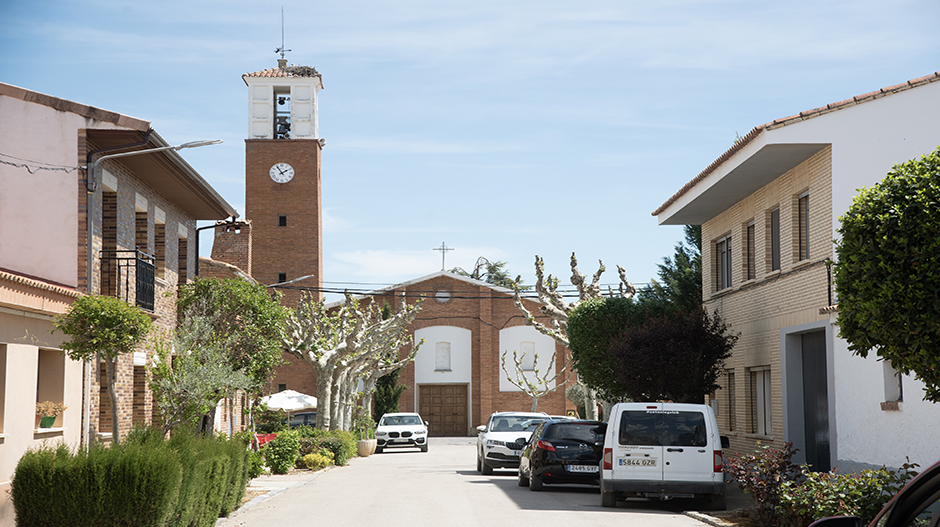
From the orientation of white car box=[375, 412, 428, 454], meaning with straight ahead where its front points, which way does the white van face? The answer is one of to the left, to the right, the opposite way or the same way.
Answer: the opposite way

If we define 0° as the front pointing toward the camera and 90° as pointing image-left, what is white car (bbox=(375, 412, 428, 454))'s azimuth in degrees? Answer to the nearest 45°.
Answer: approximately 0°

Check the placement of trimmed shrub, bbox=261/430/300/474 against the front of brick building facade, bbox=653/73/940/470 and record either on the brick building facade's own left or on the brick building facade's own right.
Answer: on the brick building facade's own right

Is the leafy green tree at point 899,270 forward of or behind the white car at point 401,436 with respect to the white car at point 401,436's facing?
forward

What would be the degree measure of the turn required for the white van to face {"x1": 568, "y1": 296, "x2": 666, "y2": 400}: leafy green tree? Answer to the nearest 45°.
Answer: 0° — it already faces it

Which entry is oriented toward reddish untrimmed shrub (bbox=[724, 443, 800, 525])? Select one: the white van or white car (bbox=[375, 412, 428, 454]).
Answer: the white car

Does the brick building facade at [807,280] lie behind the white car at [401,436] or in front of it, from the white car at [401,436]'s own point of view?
in front

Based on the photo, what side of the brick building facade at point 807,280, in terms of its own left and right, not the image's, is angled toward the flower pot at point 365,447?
right

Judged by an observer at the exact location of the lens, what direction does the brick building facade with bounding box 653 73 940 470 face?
facing the viewer and to the left of the viewer

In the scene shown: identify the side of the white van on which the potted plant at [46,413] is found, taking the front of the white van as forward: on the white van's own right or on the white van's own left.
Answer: on the white van's own left

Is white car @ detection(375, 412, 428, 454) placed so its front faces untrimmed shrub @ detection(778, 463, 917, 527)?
yes

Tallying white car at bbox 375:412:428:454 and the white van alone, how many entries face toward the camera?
1

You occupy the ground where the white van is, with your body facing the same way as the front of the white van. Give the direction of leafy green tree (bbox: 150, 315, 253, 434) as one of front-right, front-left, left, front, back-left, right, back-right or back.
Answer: left

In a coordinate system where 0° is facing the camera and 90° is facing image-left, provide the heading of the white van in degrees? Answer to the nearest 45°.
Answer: approximately 180°

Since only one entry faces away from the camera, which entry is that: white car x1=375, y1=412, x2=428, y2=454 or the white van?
the white van

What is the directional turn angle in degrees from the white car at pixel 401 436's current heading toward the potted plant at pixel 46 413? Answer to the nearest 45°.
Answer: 0° — it already faces it
